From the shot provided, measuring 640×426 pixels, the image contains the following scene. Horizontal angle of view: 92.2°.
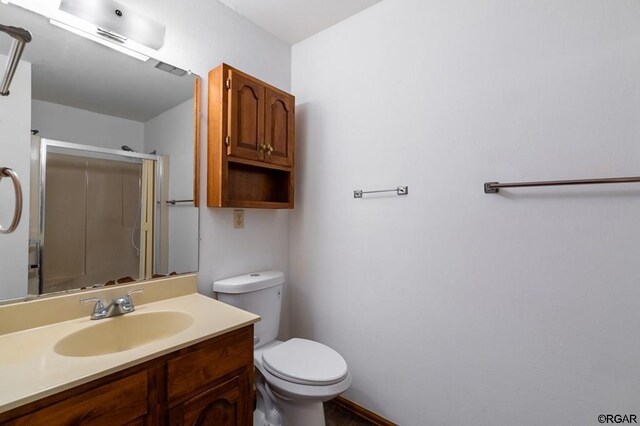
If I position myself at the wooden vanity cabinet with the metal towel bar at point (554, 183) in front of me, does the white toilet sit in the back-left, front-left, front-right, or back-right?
front-left

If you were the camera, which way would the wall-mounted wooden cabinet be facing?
facing the viewer and to the right of the viewer

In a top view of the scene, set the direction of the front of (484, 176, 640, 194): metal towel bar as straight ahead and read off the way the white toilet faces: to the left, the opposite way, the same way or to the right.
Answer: to the left

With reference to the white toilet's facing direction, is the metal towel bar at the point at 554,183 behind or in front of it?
in front

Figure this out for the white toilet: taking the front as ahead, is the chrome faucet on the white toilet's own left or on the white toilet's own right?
on the white toilet's own right

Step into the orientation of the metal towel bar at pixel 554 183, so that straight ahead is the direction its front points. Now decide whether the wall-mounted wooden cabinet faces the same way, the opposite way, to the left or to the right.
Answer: to the left

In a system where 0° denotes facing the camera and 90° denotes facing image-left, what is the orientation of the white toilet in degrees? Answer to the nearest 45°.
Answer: approximately 315°

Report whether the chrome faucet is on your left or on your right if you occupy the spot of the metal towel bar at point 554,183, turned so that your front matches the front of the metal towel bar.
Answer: on your right

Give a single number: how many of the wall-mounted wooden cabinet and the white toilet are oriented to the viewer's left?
0

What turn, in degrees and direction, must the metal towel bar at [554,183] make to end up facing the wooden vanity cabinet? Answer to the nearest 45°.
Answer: approximately 45° to its right

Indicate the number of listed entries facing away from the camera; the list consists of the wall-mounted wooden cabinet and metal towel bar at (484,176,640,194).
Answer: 0

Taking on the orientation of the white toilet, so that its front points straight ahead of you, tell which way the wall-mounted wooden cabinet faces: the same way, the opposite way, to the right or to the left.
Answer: the same way
